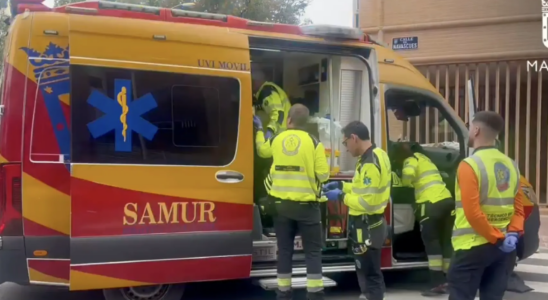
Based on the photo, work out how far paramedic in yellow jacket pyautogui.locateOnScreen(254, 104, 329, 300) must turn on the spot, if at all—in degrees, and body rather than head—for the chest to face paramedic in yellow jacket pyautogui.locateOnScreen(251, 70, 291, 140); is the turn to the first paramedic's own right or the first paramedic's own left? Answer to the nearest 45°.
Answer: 0° — they already face them

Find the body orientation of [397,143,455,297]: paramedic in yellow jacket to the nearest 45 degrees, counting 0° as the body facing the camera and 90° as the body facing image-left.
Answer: approximately 135°

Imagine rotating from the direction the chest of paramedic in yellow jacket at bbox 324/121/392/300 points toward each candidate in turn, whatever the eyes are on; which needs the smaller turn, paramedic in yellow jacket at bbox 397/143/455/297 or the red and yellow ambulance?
the red and yellow ambulance

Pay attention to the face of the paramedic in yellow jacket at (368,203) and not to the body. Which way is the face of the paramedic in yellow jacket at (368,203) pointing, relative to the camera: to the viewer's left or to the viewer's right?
to the viewer's left

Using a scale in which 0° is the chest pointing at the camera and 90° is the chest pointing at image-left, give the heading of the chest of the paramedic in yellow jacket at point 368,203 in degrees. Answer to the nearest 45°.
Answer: approximately 90°

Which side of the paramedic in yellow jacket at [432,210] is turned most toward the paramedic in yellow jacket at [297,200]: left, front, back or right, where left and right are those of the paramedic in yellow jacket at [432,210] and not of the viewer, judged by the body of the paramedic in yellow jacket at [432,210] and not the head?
left

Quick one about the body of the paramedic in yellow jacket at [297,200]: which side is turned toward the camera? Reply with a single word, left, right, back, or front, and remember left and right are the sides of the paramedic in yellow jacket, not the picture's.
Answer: back

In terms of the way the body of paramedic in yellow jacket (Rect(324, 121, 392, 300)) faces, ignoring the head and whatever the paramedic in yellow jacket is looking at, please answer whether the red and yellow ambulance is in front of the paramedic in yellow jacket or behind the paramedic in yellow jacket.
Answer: in front

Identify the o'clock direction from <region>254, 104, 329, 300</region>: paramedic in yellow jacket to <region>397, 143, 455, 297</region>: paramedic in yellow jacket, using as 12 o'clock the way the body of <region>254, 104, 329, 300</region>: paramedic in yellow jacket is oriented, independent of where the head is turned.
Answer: <region>397, 143, 455, 297</region>: paramedic in yellow jacket is roughly at 2 o'clock from <region>254, 104, 329, 300</region>: paramedic in yellow jacket.
